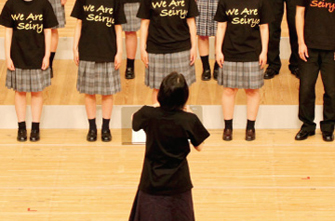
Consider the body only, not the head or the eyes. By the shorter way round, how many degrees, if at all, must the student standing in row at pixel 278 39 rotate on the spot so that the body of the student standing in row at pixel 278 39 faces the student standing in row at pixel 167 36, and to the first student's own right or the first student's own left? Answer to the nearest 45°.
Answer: approximately 45° to the first student's own right

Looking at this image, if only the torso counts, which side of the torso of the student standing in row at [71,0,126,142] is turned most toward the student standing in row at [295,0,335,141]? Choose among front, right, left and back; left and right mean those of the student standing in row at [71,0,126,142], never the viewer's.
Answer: left

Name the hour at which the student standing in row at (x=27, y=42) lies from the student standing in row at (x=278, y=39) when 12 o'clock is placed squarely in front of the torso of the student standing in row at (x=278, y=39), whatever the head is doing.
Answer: the student standing in row at (x=27, y=42) is roughly at 2 o'clock from the student standing in row at (x=278, y=39).

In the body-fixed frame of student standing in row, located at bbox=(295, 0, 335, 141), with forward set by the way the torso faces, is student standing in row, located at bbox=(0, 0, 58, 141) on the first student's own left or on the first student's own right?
on the first student's own right

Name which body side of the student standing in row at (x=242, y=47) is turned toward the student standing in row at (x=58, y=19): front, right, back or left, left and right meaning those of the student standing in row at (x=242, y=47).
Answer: right

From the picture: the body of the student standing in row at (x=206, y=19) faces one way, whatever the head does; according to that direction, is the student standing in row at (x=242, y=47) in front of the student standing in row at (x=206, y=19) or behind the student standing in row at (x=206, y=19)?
in front

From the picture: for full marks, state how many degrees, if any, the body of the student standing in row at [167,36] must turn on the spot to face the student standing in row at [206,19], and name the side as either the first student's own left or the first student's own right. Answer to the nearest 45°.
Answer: approximately 135° to the first student's own left

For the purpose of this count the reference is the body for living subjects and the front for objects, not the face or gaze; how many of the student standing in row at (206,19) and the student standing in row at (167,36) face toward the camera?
2

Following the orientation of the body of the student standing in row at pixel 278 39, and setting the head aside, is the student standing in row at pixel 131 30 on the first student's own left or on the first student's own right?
on the first student's own right

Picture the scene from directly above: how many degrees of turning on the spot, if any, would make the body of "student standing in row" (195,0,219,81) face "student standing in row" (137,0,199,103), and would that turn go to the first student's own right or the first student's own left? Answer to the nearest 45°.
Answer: approximately 45° to the first student's own right
